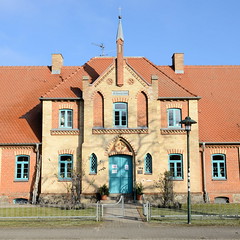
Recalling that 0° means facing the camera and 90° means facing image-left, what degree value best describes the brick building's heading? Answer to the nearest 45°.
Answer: approximately 0°
